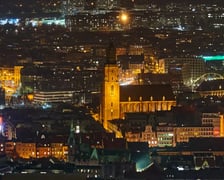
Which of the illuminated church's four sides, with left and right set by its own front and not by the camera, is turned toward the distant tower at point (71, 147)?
left

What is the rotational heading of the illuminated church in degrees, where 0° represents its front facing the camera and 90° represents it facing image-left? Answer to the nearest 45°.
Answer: approximately 90°
